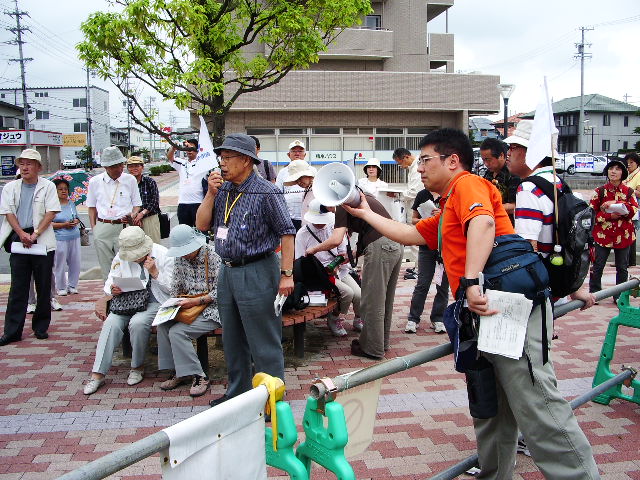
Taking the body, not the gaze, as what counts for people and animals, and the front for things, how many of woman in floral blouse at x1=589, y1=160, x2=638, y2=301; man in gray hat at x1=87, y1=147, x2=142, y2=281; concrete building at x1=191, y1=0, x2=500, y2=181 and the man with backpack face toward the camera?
3

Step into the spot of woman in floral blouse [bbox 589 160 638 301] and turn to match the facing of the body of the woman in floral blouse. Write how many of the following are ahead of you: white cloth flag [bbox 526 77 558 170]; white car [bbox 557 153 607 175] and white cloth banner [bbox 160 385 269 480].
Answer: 2

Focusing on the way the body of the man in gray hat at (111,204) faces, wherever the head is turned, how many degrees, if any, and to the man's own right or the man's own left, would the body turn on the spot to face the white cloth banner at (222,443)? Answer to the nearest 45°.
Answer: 0° — they already face it

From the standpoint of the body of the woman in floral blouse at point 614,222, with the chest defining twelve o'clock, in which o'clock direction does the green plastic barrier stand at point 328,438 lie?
The green plastic barrier stand is roughly at 12 o'clock from the woman in floral blouse.

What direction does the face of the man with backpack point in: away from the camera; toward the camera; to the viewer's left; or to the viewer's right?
to the viewer's left

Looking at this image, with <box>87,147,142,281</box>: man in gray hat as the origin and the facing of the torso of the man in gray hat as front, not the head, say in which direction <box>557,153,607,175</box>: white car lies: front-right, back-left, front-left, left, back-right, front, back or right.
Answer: back-left

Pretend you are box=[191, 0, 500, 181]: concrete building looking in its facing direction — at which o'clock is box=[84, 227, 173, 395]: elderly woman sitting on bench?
The elderly woman sitting on bench is roughly at 12 o'clock from the concrete building.

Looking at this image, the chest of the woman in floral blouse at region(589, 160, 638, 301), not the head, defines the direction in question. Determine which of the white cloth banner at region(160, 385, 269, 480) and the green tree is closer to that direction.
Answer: the white cloth banner

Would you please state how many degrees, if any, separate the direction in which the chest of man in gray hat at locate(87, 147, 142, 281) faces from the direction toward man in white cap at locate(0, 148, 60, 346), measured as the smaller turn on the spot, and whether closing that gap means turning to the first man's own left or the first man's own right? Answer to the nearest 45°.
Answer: approximately 45° to the first man's own right

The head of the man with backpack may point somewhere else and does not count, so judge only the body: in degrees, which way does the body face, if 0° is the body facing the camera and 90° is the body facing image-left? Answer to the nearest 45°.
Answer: approximately 90°
